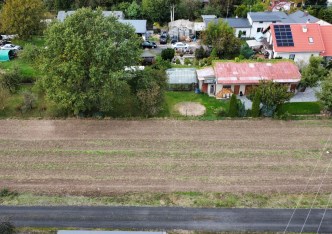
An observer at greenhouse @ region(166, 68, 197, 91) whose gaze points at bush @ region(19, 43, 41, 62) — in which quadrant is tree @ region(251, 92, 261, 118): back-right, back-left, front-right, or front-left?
back-left

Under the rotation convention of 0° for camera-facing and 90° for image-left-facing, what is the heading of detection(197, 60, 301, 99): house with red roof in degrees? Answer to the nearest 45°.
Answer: approximately 0°

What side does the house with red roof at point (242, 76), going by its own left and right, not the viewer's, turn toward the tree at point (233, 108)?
front

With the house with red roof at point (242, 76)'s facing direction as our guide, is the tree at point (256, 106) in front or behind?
in front

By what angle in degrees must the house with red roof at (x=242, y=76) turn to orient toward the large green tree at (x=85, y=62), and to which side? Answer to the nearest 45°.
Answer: approximately 45° to its right

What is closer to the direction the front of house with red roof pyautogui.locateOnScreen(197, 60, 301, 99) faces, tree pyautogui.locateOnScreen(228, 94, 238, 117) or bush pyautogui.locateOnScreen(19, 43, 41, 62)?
the tree

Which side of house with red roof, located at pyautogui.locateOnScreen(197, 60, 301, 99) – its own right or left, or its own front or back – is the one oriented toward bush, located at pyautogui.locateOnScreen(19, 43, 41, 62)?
right

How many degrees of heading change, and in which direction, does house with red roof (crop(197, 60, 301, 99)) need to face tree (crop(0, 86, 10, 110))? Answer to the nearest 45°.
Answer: approximately 90° to its right

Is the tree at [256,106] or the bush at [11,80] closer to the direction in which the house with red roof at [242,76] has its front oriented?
the tree

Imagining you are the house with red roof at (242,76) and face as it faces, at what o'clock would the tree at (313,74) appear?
The tree is roughly at 9 o'clock from the house with red roof.

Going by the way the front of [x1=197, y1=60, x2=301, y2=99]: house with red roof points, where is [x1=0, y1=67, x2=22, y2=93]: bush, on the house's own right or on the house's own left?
on the house's own right

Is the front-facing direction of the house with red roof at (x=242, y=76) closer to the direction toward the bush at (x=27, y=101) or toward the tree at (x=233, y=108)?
the tree

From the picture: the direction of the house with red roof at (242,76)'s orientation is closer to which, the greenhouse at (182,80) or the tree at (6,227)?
the tree

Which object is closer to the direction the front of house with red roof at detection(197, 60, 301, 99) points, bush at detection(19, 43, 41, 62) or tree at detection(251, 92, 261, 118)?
the tree

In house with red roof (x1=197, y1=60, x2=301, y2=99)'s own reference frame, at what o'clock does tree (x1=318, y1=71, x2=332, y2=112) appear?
The tree is roughly at 10 o'clock from the house with red roof.

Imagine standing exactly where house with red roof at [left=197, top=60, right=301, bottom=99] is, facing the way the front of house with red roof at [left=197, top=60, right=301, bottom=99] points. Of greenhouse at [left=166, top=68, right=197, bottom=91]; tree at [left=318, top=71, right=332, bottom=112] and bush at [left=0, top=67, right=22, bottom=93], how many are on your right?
2

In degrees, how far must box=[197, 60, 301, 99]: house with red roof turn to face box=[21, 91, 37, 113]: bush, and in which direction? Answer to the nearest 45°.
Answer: approximately 45° to its right

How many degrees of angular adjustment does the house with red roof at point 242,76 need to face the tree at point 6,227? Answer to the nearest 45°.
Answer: approximately 45° to its right
